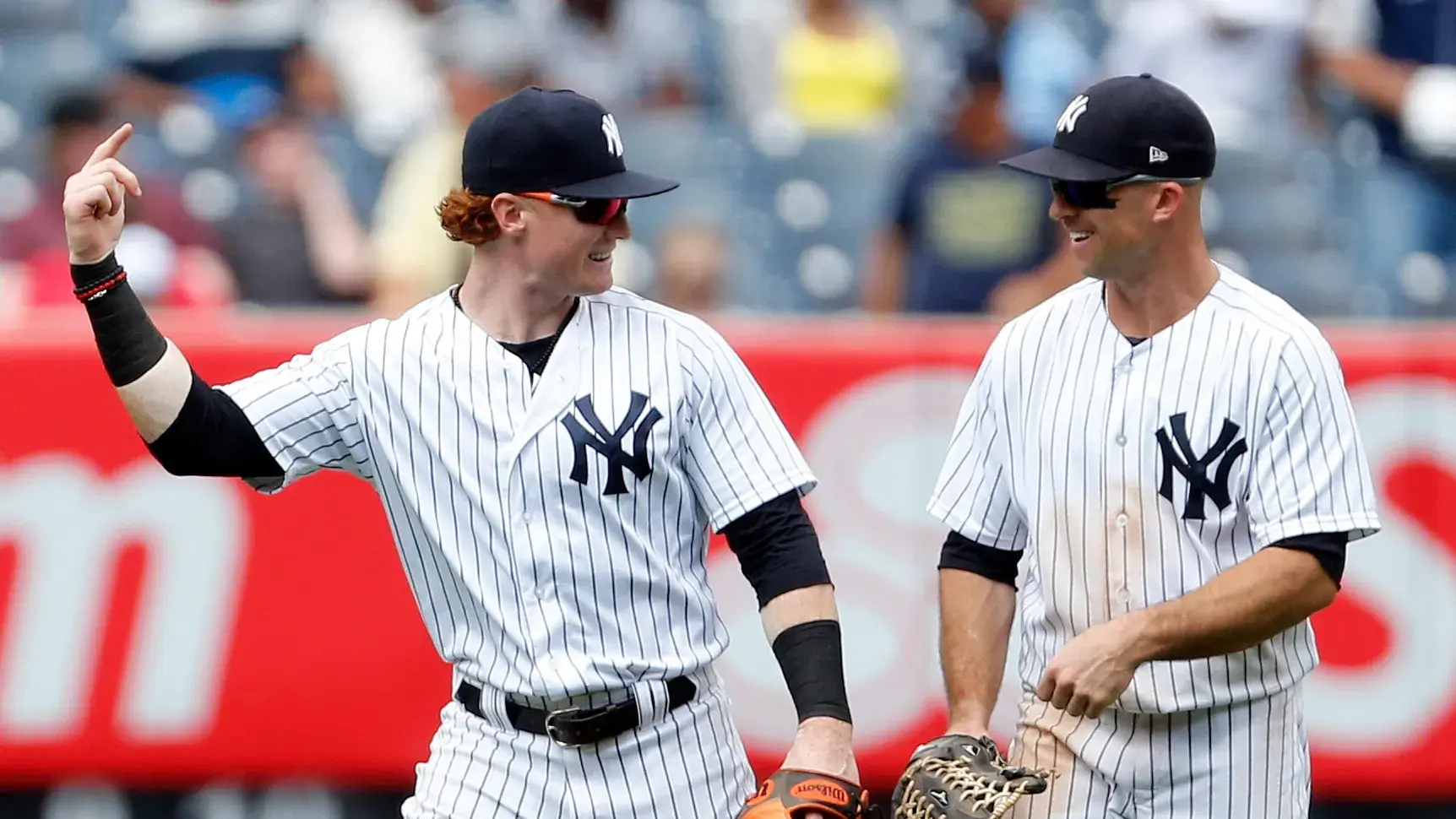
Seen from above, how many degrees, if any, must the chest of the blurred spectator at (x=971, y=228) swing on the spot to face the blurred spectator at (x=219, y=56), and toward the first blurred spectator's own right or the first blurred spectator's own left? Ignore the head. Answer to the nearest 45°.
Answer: approximately 90° to the first blurred spectator's own right

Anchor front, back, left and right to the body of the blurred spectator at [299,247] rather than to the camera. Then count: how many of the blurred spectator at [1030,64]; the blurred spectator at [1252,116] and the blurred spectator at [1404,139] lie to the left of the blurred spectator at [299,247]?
3

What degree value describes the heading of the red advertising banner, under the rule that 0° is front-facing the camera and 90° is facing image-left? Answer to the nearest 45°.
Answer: approximately 0°

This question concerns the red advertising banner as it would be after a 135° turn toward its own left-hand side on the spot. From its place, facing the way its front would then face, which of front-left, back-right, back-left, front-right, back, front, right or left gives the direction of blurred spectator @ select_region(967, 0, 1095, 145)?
front

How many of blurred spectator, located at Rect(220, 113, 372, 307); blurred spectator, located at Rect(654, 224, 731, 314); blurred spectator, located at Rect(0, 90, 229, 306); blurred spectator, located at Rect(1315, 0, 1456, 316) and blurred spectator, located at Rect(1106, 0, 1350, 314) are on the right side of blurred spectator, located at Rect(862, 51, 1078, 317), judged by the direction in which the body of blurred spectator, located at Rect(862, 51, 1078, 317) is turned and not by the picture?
3

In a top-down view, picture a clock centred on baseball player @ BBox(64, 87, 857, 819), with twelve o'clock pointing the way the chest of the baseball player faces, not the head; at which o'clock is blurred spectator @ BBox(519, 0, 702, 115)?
The blurred spectator is roughly at 6 o'clock from the baseball player.

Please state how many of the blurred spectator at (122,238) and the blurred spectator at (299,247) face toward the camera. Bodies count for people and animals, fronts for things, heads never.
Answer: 2

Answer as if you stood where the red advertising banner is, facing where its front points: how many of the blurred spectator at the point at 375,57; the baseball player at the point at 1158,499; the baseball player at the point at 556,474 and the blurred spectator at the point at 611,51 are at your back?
2
